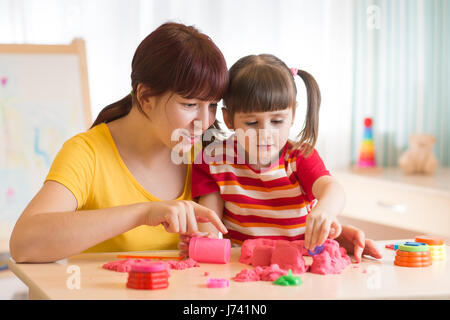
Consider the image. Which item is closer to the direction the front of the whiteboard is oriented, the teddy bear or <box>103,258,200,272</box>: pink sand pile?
the pink sand pile

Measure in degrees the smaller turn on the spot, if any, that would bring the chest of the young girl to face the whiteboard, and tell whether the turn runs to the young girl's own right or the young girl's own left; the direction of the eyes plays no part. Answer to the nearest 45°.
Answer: approximately 135° to the young girl's own right

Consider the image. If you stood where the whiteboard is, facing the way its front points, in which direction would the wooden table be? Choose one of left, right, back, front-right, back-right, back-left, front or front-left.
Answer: front

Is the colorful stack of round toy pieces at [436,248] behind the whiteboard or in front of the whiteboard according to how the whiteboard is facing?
in front

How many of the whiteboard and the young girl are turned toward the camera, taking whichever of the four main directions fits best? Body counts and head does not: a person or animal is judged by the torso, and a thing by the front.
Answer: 2

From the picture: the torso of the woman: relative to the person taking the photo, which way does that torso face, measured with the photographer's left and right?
facing the viewer and to the right of the viewer

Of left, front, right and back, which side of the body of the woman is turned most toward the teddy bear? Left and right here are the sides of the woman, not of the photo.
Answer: left

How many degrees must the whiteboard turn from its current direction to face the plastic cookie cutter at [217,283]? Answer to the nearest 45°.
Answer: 0° — it already faces it

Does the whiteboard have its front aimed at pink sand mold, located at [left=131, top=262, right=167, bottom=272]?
yes

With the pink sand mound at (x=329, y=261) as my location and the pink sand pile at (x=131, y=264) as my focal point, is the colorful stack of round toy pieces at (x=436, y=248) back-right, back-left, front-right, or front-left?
back-right

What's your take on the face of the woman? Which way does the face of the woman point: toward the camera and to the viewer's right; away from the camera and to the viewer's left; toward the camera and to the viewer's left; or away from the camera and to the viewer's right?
toward the camera and to the viewer's right

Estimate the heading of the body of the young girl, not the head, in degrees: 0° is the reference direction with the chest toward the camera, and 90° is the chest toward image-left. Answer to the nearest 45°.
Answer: approximately 0°
